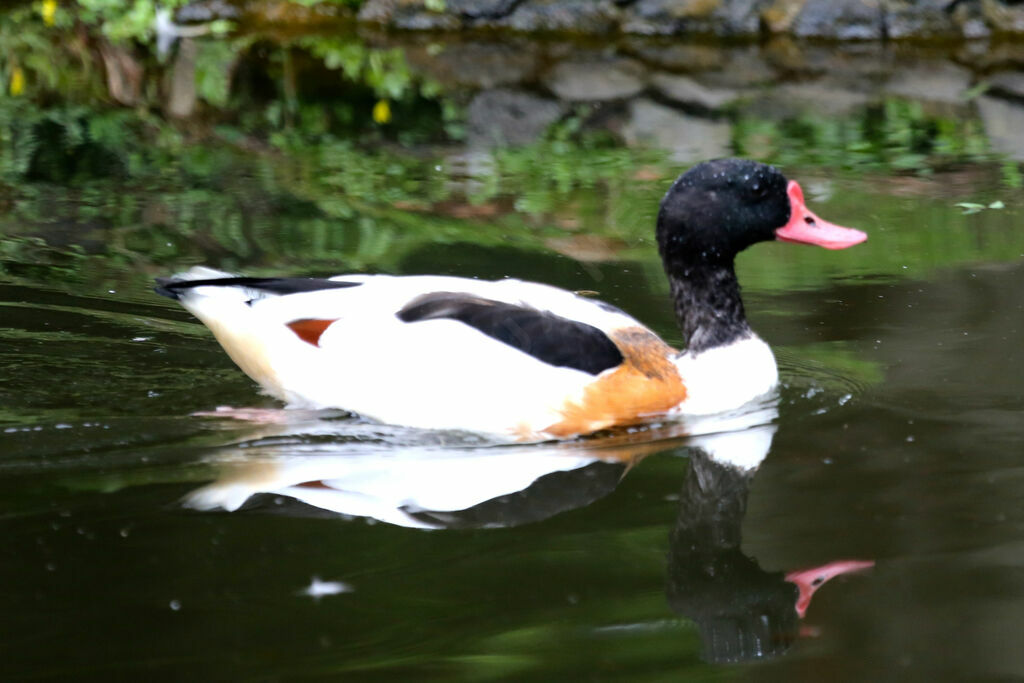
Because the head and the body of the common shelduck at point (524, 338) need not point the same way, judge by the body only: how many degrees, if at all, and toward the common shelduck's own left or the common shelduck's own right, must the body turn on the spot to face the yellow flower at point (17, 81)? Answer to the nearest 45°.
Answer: approximately 135° to the common shelduck's own left

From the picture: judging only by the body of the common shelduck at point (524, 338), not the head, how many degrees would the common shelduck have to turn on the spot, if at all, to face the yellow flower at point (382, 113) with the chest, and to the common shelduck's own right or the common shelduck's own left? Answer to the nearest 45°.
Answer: approximately 90° to the common shelduck's own left

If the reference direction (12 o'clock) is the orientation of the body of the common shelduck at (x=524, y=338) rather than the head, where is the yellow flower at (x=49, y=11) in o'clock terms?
The yellow flower is roughly at 8 o'clock from the common shelduck.

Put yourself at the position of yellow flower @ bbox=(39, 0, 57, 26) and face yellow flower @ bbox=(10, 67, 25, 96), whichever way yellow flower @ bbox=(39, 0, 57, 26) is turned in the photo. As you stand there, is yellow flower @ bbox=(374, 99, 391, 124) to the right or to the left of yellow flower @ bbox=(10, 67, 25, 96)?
left

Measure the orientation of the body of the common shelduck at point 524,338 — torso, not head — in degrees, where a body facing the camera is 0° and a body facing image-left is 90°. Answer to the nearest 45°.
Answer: approximately 270°

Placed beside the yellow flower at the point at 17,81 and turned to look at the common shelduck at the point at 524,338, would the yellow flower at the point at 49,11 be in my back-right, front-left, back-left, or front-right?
back-left
